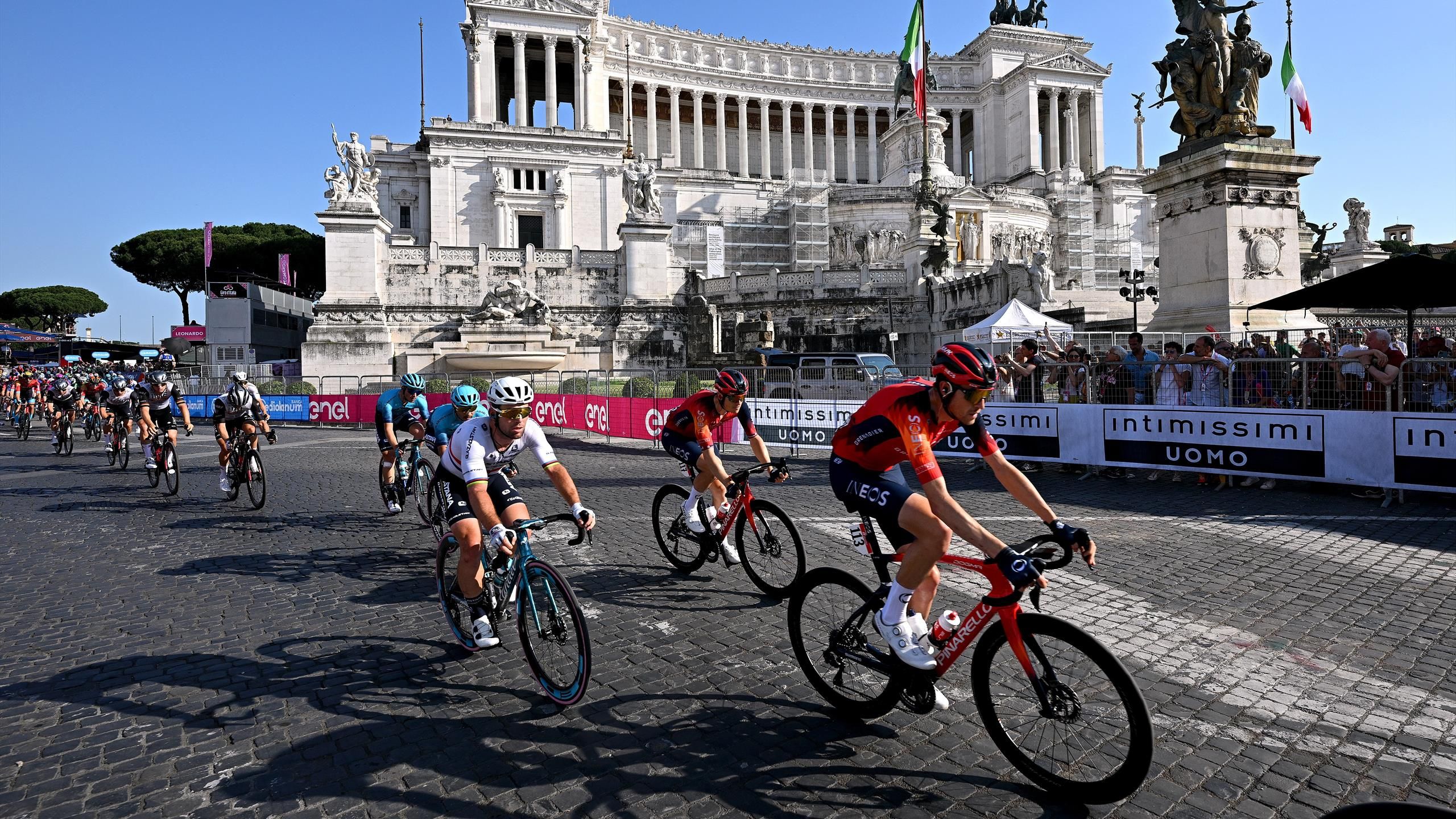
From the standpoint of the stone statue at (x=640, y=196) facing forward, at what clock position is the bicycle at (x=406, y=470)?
The bicycle is roughly at 12 o'clock from the stone statue.

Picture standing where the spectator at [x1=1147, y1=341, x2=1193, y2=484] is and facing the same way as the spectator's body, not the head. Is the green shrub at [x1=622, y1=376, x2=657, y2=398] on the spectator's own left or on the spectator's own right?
on the spectator's own right

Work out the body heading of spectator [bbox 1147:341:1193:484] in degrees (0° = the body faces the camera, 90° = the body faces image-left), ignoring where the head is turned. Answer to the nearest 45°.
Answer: approximately 45°

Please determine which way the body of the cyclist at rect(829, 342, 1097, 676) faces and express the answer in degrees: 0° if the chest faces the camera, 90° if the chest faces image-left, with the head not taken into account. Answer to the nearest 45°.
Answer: approximately 315°

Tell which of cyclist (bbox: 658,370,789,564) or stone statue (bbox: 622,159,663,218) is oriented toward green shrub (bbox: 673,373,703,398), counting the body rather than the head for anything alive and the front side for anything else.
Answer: the stone statue

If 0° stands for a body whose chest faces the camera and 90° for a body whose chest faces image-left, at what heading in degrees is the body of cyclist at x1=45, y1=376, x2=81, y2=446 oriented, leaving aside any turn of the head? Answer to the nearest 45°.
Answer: approximately 0°

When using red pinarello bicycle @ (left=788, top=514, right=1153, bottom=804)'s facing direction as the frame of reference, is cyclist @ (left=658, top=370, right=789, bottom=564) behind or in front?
behind

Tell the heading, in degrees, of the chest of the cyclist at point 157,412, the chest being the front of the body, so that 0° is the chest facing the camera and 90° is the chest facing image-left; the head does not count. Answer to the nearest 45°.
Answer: approximately 0°

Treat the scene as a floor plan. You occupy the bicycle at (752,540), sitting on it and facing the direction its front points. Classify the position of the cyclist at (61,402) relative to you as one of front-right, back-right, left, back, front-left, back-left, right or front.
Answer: back
